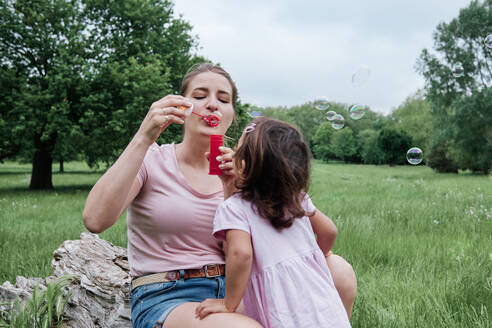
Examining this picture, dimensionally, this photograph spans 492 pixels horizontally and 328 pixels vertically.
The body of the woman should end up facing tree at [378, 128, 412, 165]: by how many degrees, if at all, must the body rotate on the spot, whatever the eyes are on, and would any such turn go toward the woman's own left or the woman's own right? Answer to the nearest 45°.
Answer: approximately 90° to the woman's own left

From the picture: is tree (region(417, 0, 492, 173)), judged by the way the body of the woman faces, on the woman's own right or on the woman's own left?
on the woman's own left

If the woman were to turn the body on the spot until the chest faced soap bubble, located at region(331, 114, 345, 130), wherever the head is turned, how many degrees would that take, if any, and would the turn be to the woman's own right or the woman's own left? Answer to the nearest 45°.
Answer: approximately 90° to the woman's own left

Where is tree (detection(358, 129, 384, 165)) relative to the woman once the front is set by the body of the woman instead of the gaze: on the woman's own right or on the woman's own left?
on the woman's own left

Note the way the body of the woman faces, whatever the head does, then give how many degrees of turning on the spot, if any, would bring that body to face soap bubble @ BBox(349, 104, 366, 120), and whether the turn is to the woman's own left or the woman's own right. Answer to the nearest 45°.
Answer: approximately 90° to the woman's own left

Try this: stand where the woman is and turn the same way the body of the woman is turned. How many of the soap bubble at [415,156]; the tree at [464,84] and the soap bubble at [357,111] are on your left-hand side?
3

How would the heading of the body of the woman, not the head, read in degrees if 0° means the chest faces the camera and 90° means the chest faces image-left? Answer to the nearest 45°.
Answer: approximately 315°

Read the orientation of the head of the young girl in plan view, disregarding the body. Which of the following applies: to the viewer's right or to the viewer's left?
to the viewer's left
